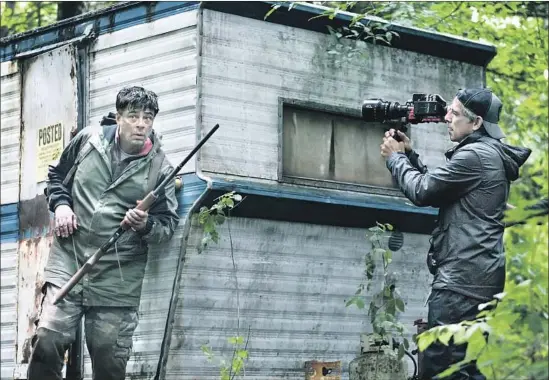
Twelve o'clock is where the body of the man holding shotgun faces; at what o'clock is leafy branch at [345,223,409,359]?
The leafy branch is roughly at 9 o'clock from the man holding shotgun.

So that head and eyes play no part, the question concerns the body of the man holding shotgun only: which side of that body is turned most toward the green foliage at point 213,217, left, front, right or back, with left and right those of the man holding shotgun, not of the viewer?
left

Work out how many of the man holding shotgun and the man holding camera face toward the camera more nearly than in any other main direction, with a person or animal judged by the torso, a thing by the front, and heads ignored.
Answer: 1

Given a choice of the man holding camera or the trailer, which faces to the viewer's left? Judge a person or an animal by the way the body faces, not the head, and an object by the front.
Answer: the man holding camera

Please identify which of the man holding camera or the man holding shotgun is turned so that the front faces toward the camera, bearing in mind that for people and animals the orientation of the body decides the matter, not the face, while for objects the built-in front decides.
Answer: the man holding shotgun

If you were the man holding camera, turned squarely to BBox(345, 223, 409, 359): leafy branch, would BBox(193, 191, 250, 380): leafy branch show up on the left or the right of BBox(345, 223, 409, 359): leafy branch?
left

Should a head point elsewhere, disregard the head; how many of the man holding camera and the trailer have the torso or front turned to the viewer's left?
1

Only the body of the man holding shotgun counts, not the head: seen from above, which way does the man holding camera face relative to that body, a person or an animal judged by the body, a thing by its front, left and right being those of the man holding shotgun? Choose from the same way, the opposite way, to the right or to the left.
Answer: to the right

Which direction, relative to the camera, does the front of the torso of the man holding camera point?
to the viewer's left

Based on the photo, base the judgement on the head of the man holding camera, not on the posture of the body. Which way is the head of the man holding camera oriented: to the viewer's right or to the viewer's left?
to the viewer's left

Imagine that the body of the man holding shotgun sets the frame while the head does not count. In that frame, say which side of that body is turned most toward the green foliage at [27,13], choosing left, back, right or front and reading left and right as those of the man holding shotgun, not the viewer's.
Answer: back

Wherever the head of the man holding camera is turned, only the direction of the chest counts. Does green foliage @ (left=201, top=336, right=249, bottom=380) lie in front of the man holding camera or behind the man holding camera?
in front

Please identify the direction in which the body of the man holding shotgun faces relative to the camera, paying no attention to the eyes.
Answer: toward the camera

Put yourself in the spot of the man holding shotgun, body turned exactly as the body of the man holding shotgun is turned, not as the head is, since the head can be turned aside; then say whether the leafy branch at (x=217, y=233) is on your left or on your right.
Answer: on your left
